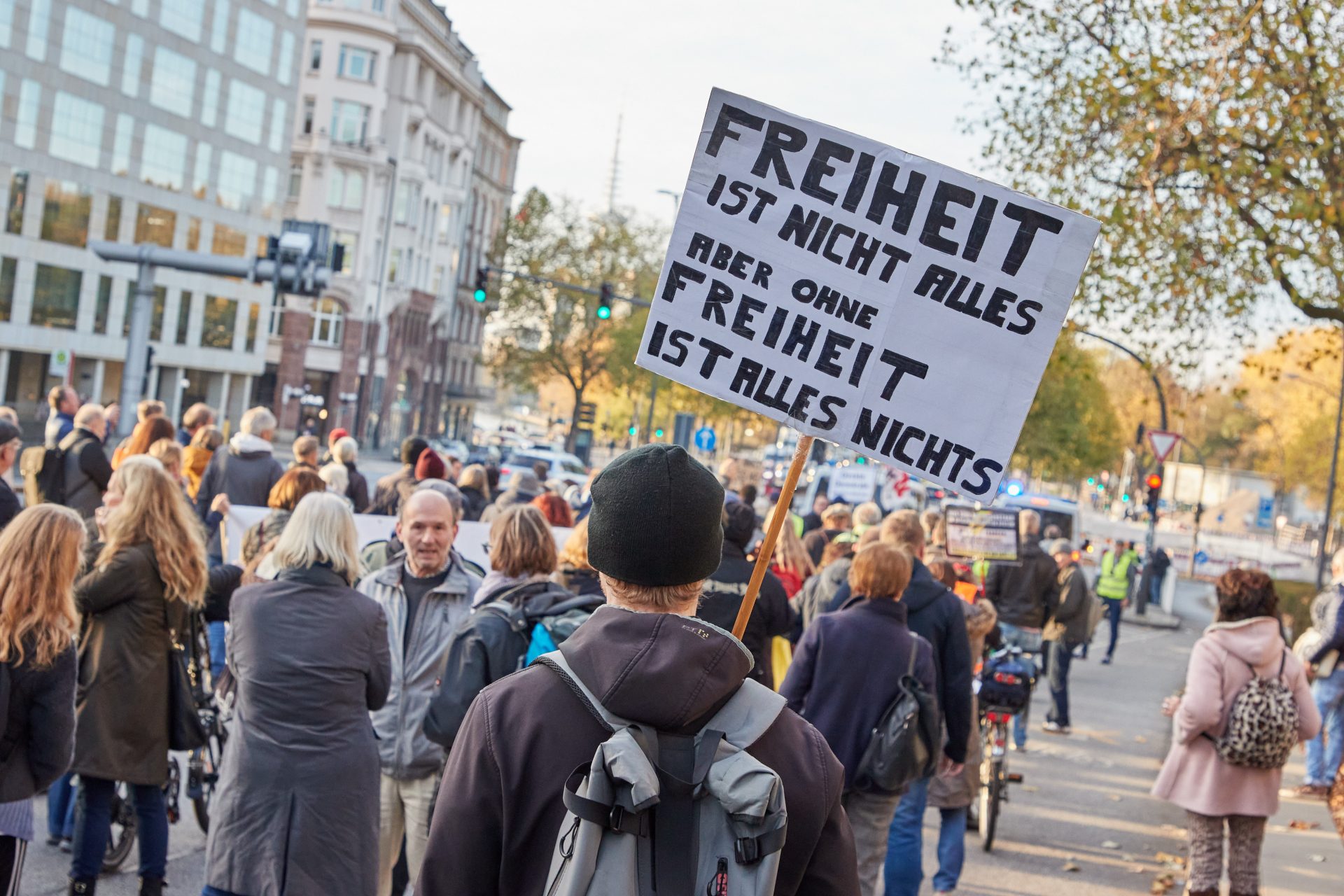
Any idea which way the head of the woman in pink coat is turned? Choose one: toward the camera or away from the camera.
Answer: away from the camera

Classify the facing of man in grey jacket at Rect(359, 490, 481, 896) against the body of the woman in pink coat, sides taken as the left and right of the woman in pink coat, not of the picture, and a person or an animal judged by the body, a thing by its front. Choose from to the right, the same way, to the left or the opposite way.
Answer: the opposite way

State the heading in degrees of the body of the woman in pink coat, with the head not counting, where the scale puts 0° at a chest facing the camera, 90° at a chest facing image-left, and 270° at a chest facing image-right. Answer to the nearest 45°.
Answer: approximately 135°

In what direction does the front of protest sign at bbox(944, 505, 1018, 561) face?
toward the camera

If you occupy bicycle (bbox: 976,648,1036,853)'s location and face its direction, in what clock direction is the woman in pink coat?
The woman in pink coat is roughly at 5 o'clock from the bicycle.

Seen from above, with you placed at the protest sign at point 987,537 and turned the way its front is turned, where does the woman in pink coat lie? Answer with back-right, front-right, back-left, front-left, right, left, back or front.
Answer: front

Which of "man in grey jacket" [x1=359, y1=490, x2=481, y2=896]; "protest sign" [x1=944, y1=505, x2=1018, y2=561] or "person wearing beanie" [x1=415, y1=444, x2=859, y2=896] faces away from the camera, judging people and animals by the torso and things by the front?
the person wearing beanie

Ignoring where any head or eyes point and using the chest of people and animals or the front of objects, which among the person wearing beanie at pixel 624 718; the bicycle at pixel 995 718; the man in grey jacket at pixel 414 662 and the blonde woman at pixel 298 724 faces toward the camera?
the man in grey jacket

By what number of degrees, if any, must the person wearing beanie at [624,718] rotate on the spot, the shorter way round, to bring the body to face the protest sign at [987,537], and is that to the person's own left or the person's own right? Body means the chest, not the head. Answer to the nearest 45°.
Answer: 0° — they already face it

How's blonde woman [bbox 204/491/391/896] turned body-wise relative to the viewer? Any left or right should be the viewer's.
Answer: facing away from the viewer

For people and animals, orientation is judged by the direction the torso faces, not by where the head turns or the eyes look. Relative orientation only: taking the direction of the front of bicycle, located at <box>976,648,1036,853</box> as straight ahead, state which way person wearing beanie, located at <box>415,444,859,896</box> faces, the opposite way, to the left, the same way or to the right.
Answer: the same way

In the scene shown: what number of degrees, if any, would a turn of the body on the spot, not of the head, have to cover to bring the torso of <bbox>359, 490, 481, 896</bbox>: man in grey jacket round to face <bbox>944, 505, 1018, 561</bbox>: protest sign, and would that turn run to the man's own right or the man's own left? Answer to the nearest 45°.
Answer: approximately 135° to the man's own left

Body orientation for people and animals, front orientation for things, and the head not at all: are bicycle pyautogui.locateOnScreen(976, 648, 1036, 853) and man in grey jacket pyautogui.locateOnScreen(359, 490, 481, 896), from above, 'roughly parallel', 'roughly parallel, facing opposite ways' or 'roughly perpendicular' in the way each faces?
roughly parallel, facing opposite ways

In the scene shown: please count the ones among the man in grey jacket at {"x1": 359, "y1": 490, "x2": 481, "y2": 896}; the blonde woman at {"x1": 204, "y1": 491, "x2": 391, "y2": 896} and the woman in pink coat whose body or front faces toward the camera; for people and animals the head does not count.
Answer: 1

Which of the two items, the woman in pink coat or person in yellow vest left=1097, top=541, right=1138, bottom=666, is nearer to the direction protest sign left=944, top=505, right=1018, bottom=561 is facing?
the woman in pink coat

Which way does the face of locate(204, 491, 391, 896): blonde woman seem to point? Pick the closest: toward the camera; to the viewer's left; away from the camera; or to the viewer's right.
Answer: away from the camera

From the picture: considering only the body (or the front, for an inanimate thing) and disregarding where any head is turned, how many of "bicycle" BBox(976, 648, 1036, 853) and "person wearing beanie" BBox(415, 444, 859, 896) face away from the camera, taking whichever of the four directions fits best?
2
